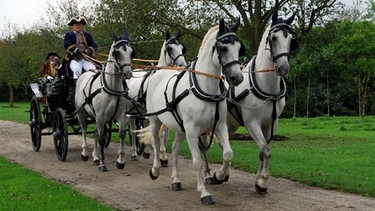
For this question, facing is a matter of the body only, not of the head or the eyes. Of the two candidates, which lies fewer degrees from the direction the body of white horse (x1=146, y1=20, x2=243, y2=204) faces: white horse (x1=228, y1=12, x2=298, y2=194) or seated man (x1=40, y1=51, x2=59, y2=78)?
the white horse

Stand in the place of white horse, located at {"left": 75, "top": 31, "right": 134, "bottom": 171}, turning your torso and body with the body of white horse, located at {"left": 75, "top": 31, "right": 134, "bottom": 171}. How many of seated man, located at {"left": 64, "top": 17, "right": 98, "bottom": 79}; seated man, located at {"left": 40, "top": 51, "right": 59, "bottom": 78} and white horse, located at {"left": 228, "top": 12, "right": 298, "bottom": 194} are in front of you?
1

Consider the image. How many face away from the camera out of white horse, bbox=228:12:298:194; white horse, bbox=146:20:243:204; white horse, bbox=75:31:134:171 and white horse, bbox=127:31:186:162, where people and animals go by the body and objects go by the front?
0

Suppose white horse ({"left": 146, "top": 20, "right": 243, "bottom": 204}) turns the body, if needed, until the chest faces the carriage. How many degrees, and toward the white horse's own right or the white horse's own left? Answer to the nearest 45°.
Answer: approximately 180°

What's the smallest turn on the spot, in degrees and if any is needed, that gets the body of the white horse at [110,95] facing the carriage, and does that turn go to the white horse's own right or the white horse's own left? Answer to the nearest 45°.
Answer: approximately 180°

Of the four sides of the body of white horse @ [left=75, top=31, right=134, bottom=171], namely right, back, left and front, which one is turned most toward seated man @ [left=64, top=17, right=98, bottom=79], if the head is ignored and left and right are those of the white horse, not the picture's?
back

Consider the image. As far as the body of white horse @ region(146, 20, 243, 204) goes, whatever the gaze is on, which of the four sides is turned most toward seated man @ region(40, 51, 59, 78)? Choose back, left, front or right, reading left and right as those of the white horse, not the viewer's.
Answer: back

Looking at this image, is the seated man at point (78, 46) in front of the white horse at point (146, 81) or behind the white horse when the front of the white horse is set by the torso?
behind

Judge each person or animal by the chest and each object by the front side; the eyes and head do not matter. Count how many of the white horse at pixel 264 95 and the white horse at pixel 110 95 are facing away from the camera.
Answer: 0

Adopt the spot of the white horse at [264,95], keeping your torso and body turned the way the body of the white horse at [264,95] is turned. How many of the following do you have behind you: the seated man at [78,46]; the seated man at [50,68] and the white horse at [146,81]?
3

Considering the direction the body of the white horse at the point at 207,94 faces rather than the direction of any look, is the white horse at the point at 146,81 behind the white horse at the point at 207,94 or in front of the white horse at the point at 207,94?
behind

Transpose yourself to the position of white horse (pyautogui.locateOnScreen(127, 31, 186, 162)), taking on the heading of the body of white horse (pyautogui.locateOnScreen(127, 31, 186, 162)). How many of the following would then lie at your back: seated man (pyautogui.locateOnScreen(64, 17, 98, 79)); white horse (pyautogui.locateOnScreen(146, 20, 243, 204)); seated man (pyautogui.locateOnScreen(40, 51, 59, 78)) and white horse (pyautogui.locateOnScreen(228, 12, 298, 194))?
2

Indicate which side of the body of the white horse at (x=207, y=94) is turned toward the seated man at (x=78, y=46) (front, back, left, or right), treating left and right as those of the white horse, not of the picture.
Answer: back

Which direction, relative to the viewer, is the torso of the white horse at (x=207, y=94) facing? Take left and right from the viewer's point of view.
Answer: facing the viewer and to the right of the viewer

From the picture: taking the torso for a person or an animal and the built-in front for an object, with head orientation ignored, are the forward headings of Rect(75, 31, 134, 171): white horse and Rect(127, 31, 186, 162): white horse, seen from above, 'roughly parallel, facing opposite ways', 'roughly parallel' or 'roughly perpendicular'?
roughly parallel

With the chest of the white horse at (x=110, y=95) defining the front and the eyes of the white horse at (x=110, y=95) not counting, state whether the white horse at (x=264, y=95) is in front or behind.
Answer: in front

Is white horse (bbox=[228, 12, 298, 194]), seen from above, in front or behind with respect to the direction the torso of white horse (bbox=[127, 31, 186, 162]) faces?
in front

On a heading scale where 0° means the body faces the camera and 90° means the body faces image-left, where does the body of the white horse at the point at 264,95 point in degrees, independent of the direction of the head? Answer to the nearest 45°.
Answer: approximately 315°
